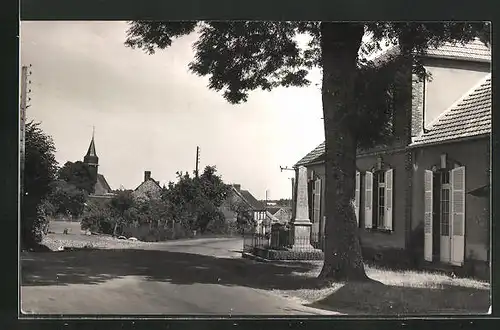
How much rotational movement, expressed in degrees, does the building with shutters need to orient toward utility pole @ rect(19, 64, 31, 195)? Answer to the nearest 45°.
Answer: approximately 45° to its right

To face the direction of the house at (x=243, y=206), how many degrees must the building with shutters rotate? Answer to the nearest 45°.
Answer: approximately 45° to its right

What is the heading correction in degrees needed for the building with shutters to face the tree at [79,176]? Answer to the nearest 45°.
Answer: approximately 45° to its right

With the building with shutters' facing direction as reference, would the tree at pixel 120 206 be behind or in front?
in front

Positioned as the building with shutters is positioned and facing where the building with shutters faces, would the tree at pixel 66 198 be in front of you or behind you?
in front

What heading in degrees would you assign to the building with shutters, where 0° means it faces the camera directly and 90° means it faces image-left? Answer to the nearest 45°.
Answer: approximately 45°

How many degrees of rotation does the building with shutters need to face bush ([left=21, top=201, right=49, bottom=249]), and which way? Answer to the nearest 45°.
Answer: approximately 45° to its right
